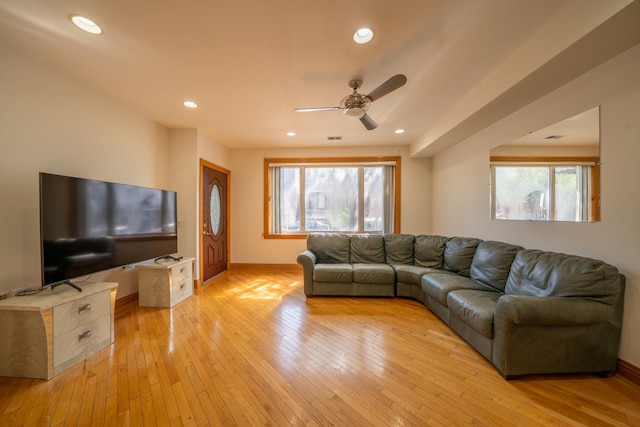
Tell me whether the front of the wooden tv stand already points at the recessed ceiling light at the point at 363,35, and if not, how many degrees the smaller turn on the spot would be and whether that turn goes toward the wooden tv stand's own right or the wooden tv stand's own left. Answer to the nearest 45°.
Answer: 0° — it already faces it

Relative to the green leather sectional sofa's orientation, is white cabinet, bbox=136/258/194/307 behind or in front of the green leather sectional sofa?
in front

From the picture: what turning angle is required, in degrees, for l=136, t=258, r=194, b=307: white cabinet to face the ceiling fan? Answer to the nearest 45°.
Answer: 0° — it already faces it

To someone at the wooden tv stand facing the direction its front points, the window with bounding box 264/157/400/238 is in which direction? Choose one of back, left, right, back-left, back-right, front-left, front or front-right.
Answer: front-left

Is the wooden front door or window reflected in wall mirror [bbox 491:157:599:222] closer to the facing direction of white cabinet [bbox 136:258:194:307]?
the window reflected in wall mirror

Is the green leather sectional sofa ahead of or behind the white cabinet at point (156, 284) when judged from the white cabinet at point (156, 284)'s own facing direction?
ahead

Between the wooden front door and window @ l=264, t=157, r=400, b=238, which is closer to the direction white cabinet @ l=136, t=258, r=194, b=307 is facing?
the window

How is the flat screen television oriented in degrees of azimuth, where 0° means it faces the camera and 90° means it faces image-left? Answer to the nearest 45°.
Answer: approximately 315°

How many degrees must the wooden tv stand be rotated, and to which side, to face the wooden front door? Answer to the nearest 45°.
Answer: approximately 90° to its left

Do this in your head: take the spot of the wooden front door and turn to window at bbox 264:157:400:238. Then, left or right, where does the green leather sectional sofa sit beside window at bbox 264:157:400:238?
right

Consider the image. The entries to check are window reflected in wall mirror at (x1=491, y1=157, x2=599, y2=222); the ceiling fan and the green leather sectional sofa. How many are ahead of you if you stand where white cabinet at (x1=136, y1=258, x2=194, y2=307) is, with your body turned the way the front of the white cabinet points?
3
